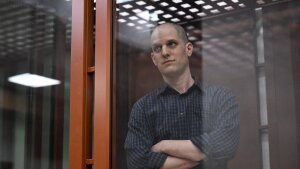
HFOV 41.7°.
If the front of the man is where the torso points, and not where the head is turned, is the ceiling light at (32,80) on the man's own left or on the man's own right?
on the man's own right

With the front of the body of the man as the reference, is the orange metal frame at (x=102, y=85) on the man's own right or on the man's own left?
on the man's own right

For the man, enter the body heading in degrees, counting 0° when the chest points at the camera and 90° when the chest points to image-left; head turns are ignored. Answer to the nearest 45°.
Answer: approximately 0°

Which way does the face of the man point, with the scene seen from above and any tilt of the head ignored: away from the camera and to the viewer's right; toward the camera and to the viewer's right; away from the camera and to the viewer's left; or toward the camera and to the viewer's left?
toward the camera and to the viewer's left
